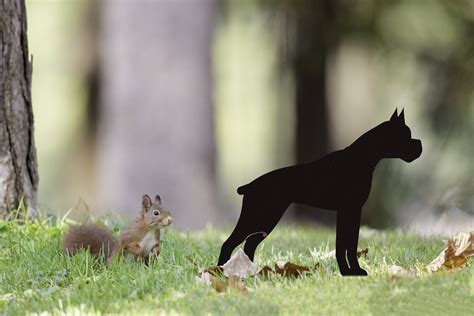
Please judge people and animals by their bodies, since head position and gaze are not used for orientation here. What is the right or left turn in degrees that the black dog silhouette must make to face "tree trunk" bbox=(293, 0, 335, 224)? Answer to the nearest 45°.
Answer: approximately 90° to its left

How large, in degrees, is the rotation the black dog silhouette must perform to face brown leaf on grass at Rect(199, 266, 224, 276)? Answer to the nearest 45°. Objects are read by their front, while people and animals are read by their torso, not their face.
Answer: approximately 180°

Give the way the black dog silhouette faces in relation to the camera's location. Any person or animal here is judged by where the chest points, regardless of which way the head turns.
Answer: facing to the right of the viewer

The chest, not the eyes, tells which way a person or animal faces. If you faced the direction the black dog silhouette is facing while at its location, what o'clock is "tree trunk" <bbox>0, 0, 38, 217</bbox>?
The tree trunk is roughly at 7 o'clock from the black dog silhouette.

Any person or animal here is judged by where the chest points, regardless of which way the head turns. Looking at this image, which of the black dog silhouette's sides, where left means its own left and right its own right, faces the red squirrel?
back
